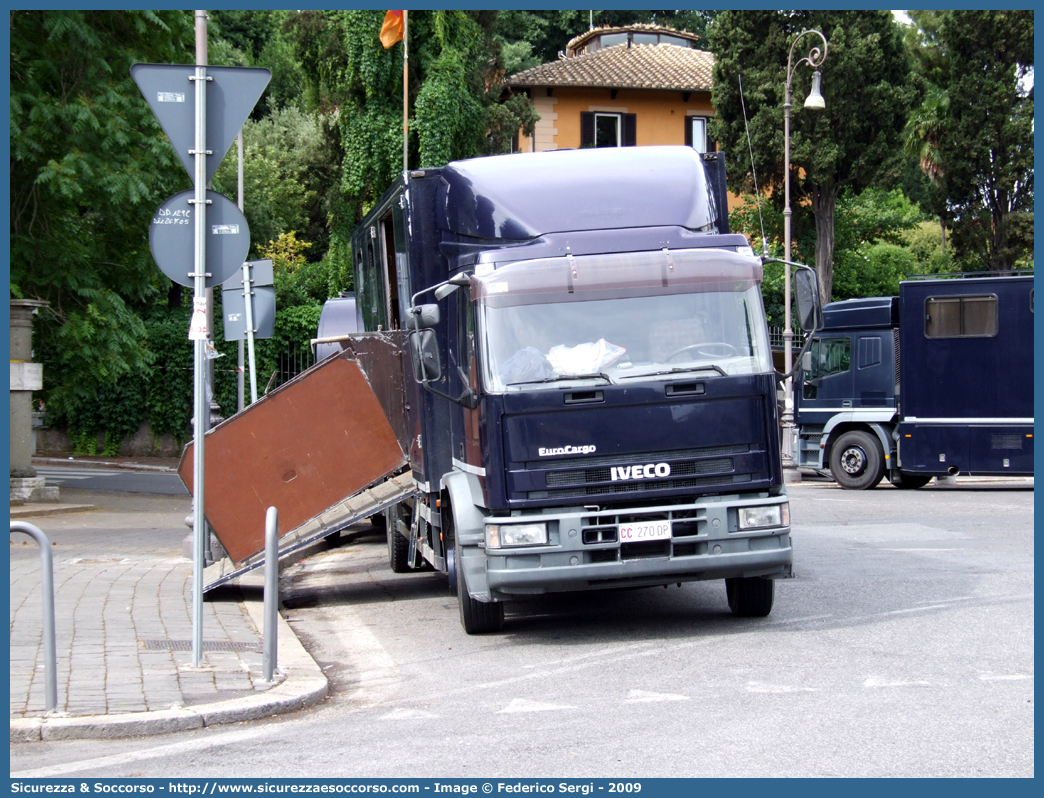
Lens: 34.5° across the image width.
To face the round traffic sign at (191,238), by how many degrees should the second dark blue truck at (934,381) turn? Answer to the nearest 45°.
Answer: approximately 90° to its left

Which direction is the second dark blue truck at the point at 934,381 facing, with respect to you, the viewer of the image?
facing to the left of the viewer

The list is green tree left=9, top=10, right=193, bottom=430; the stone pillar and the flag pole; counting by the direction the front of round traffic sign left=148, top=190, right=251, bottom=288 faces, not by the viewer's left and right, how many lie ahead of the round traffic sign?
3

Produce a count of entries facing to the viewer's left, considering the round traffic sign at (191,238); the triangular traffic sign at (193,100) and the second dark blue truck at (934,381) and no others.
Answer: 1

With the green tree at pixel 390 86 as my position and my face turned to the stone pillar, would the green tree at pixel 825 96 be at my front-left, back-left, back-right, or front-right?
back-left

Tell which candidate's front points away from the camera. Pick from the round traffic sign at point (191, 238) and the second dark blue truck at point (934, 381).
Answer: the round traffic sign

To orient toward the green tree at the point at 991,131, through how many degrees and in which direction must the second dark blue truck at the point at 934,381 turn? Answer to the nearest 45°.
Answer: approximately 90° to its right

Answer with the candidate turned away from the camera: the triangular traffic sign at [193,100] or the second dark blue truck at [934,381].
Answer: the triangular traffic sign

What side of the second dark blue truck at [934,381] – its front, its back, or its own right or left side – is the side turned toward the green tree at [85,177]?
front

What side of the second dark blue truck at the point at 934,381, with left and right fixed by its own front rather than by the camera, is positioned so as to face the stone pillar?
front

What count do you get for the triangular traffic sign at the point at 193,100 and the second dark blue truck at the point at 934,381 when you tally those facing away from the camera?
1

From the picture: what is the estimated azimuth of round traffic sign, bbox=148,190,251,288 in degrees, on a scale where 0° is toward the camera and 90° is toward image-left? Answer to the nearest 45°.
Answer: approximately 180°

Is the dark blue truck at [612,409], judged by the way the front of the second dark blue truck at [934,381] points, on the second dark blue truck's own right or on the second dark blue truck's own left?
on the second dark blue truck's own left

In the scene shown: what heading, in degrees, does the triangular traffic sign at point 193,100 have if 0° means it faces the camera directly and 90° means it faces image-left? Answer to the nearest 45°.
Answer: approximately 180°

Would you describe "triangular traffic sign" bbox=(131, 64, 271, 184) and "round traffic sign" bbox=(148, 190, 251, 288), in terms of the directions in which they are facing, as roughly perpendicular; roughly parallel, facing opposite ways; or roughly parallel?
roughly parallel
